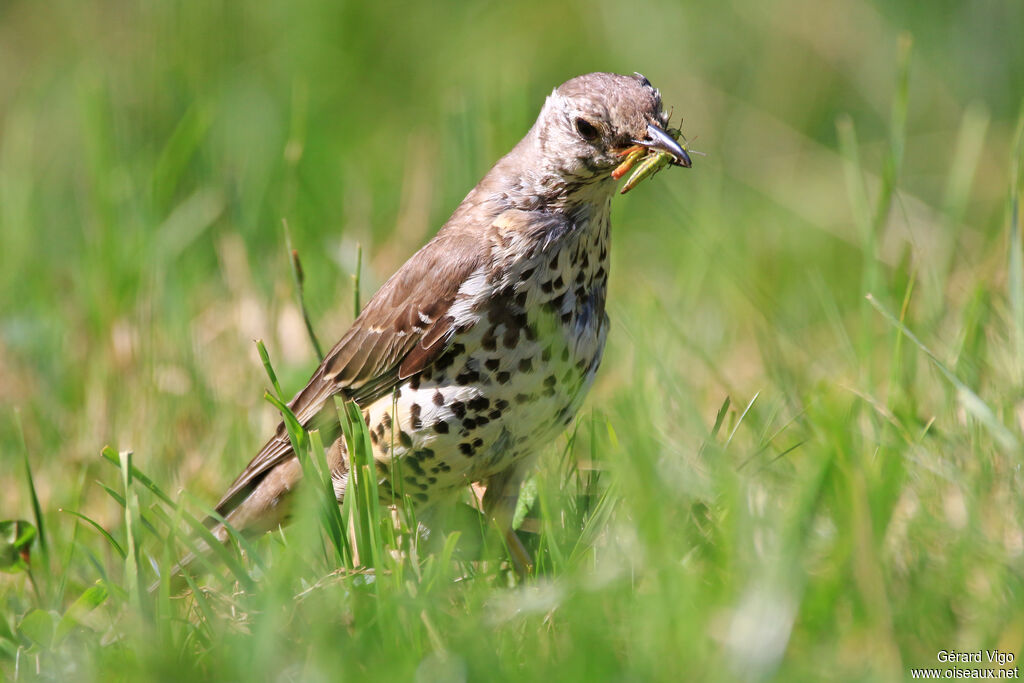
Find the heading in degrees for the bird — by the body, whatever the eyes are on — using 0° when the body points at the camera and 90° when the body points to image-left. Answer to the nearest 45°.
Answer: approximately 315°
